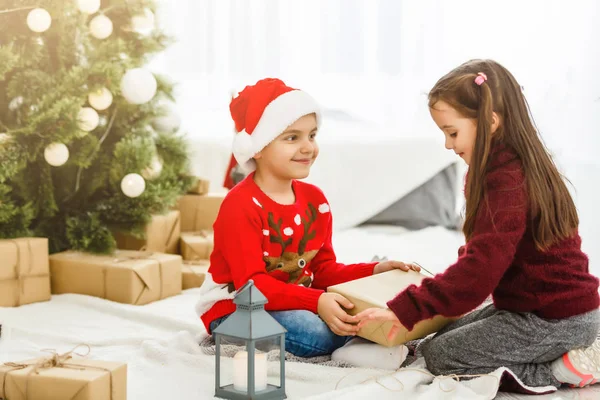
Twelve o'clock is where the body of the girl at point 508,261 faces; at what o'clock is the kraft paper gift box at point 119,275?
The kraft paper gift box is roughly at 1 o'clock from the girl.

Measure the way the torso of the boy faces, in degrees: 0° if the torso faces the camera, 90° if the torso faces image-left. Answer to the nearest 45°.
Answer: approximately 315°

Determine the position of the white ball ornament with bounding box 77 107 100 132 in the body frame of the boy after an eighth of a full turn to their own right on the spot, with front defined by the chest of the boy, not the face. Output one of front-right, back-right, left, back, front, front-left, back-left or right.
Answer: back-right

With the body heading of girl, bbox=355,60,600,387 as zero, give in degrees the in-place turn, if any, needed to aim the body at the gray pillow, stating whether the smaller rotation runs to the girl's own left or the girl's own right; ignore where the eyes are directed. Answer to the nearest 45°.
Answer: approximately 90° to the girl's own right

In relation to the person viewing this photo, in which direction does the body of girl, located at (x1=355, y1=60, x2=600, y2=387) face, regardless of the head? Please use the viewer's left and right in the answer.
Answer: facing to the left of the viewer

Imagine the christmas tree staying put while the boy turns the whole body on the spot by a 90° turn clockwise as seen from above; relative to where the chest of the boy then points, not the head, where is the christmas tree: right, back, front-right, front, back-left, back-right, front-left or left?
right

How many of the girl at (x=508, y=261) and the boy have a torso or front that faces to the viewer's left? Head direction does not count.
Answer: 1
